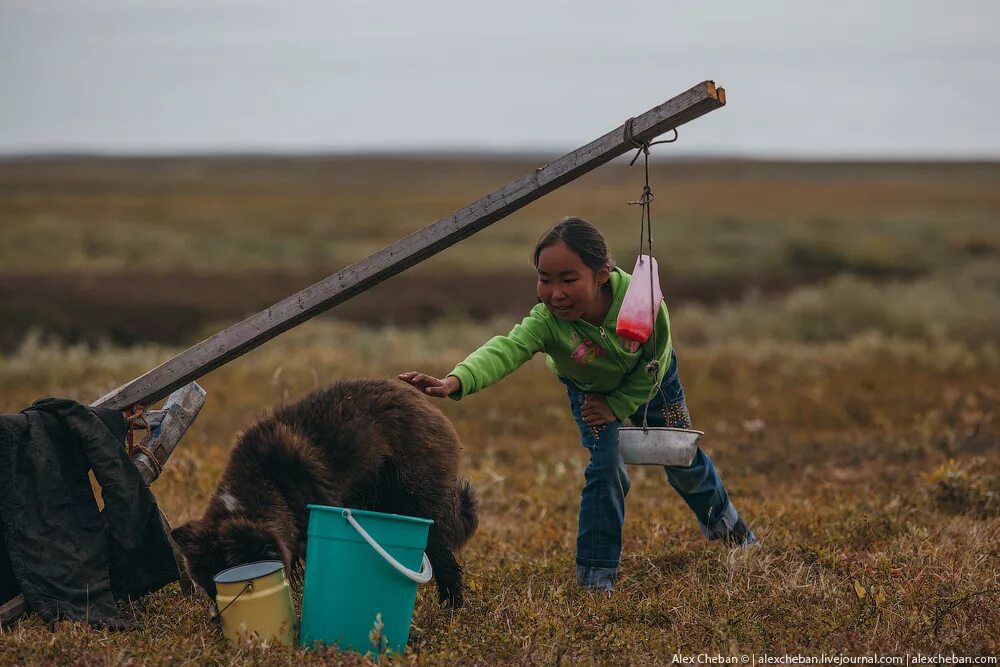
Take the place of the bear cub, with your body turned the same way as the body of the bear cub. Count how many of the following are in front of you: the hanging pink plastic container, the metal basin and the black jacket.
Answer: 1

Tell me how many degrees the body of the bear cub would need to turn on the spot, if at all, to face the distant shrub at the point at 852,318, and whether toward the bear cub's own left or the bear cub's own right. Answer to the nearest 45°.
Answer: approximately 135° to the bear cub's own right

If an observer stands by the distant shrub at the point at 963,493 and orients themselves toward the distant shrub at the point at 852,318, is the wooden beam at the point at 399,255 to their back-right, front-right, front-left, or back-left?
back-left

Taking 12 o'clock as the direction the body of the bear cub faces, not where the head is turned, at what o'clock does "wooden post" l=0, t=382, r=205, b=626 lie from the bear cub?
The wooden post is roughly at 1 o'clock from the bear cub.

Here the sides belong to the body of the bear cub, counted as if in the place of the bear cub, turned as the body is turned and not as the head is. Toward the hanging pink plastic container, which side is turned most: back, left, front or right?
back

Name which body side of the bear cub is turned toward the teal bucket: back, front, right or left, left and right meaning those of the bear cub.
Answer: left

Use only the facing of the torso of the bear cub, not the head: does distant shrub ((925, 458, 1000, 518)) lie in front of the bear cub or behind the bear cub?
behind

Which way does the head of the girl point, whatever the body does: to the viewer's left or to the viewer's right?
to the viewer's left

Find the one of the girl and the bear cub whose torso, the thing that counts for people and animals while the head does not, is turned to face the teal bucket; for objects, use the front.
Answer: the girl

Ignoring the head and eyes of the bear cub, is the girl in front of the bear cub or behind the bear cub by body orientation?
behind

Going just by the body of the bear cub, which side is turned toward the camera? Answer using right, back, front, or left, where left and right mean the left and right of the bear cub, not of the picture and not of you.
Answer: left

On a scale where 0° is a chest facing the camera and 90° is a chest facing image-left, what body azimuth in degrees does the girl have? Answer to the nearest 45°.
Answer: approximately 45°
